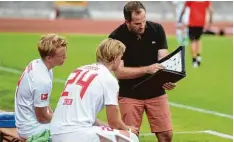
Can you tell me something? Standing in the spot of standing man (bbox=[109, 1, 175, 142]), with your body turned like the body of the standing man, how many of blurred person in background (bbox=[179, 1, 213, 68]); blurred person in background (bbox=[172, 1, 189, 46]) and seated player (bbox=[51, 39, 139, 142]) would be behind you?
2

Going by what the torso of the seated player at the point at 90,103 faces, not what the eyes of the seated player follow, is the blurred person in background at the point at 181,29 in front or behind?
in front

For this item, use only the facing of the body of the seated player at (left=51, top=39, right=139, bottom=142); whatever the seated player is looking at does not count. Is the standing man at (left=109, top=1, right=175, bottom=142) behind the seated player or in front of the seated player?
in front

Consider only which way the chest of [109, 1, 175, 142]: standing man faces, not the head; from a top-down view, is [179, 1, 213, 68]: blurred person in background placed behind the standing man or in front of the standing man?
behind

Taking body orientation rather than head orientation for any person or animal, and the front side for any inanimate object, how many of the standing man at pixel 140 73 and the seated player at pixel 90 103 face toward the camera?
1

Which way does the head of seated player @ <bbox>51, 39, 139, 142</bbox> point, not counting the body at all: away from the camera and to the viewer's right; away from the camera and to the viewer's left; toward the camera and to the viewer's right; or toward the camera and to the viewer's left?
away from the camera and to the viewer's right

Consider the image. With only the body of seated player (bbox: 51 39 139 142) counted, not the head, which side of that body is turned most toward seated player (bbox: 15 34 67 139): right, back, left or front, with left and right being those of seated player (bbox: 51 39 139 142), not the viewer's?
left

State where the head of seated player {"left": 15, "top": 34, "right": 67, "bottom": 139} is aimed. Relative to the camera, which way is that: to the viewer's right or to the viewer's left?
to the viewer's right

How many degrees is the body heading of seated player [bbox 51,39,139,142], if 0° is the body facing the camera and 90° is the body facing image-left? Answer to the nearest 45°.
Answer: approximately 225°
